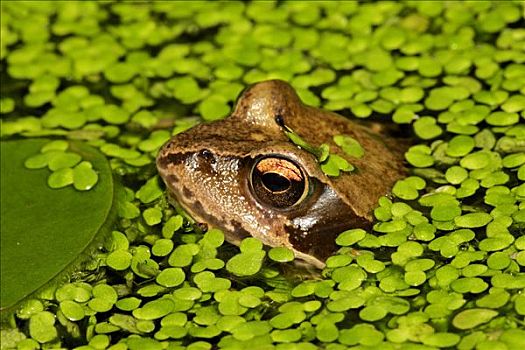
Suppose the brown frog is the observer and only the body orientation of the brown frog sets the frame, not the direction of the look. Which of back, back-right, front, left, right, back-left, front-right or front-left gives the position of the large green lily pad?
front

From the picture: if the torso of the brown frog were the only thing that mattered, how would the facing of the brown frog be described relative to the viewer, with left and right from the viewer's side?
facing to the left of the viewer
